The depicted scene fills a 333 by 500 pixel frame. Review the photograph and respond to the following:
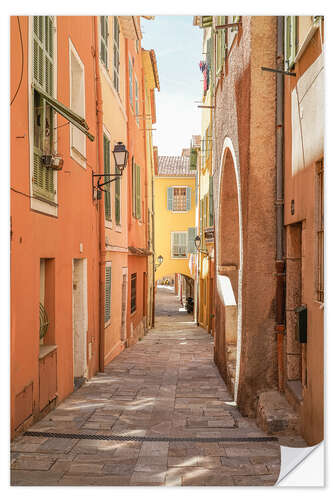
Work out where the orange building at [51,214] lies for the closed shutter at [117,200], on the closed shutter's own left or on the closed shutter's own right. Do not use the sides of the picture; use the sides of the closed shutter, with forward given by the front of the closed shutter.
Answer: on the closed shutter's own right

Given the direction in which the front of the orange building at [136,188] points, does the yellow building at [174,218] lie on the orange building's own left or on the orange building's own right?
on the orange building's own left

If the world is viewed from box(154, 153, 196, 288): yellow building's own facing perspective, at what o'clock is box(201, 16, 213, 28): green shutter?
The green shutter is roughly at 12 o'clock from the yellow building.

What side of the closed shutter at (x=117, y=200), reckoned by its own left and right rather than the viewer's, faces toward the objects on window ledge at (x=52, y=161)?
right

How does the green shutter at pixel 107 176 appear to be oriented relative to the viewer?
to the viewer's right

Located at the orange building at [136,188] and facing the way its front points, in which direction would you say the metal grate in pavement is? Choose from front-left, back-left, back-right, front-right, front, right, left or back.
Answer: right

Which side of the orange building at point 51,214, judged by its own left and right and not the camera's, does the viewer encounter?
right

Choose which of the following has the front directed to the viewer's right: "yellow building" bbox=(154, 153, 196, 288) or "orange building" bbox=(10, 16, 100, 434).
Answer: the orange building

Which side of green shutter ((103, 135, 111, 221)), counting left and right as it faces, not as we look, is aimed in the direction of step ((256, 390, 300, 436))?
right

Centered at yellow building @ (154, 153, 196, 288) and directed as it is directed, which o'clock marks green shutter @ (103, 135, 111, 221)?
The green shutter is roughly at 12 o'clock from the yellow building.

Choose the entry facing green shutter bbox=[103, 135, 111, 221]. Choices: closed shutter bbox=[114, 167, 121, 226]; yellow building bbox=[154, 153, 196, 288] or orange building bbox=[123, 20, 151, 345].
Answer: the yellow building

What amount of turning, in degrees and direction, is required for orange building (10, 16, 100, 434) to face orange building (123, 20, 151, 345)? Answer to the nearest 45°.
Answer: approximately 90° to its left

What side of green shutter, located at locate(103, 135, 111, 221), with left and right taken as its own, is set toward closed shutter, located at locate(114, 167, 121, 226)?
left

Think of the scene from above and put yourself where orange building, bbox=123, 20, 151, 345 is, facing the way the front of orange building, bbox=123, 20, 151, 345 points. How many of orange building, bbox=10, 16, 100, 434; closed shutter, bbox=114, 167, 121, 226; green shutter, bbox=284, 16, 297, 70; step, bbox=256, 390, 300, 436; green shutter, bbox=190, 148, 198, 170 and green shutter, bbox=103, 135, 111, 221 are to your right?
5

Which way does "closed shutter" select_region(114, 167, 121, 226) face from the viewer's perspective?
to the viewer's right
